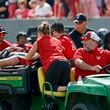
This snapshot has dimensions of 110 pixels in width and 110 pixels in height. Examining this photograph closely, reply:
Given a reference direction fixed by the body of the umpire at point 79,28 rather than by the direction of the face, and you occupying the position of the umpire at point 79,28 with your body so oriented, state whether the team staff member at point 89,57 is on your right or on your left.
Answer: on your left

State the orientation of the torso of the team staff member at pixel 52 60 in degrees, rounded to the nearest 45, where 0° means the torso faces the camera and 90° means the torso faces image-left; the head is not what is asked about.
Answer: approximately 135°

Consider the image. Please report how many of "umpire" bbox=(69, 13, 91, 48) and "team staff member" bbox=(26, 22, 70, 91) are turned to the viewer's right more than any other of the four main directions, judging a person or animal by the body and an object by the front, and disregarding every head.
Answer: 0

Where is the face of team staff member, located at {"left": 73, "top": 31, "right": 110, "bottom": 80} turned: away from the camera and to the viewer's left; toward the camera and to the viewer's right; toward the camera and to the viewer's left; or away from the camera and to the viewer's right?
toward the camera and to the viewer's left

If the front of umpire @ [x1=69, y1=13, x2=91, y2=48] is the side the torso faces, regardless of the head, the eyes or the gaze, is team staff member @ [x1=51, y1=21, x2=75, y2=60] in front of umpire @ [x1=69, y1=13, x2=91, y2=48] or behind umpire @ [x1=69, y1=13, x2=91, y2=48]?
in front

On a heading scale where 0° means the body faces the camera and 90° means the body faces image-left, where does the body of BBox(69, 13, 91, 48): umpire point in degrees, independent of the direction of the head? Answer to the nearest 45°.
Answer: approximately 45°
